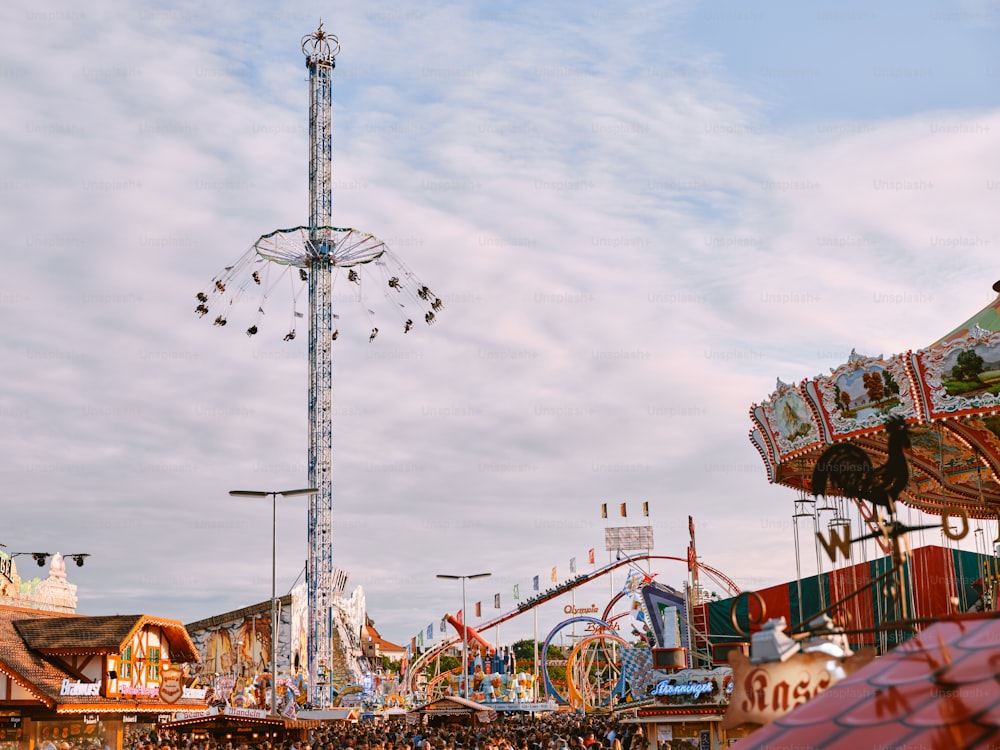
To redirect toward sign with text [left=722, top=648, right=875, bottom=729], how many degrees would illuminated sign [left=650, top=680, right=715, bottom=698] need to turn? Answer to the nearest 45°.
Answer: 0° — it already faces it

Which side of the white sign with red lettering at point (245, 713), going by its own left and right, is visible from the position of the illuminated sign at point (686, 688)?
left

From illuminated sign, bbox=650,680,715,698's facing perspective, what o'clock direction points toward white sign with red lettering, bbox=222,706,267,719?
white sign with red lettering, bbox=222,706,267,719 is roughly at 3 o'clock from illuminated sign, bbox=650,680,715,698.

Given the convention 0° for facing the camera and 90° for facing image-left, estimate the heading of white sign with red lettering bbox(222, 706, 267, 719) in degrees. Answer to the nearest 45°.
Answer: approximately 0°

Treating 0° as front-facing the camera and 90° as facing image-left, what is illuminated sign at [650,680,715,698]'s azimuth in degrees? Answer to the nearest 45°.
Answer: approximately 0°

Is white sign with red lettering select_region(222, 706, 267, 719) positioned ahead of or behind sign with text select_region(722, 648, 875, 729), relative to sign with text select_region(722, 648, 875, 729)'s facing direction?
behind

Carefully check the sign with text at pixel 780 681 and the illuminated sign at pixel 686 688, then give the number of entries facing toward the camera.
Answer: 2

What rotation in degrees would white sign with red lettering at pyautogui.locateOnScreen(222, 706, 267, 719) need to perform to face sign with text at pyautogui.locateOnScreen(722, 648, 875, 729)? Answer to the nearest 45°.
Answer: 0° — it already faces it

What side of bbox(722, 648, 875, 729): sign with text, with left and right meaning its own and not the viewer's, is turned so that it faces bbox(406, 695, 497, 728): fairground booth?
back

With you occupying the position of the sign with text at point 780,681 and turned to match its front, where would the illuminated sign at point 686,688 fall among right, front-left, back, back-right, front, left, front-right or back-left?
back

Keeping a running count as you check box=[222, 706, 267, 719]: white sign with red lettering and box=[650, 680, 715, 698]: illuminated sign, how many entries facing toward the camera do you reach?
2
